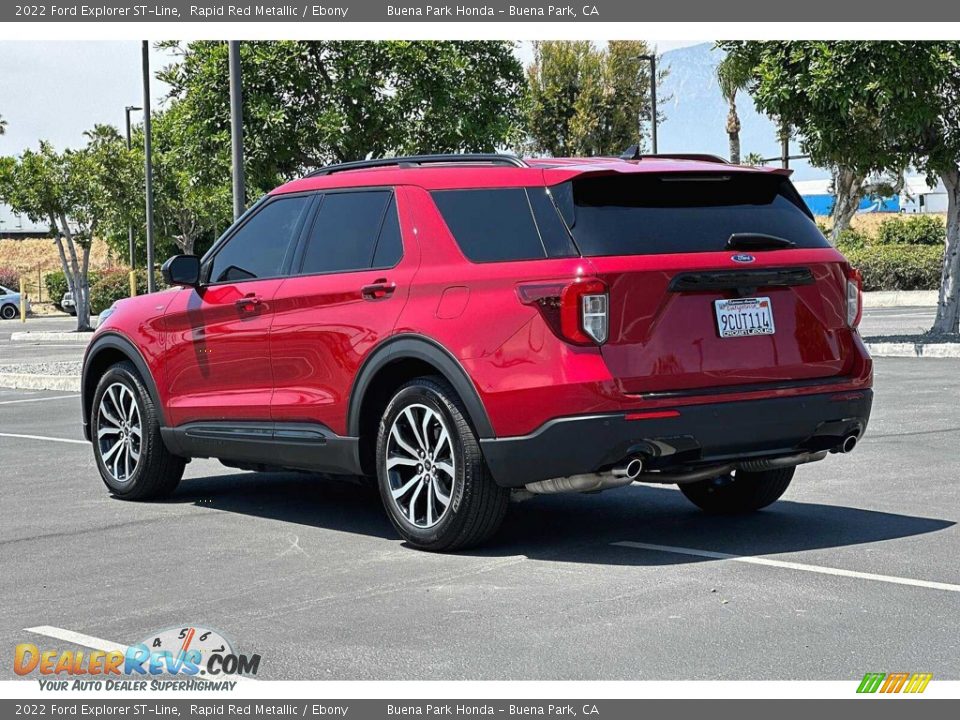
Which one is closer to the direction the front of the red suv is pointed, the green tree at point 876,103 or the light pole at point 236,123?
the light pole

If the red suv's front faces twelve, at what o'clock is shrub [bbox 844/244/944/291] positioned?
The shrub is roughly at 2 o'clock from the red suv.

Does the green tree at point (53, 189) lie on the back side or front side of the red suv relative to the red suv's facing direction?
on the front side

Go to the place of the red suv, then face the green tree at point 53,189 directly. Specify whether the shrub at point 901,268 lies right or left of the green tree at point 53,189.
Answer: right

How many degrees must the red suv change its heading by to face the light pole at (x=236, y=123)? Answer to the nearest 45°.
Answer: approximately 45° to its right

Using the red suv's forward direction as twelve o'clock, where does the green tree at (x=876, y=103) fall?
The green tree is roughly at 2 o'clock from the red suv.

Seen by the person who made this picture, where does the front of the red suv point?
facing away from the viewer and to the left of the viewer

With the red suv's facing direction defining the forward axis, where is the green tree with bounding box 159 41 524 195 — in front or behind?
in front
